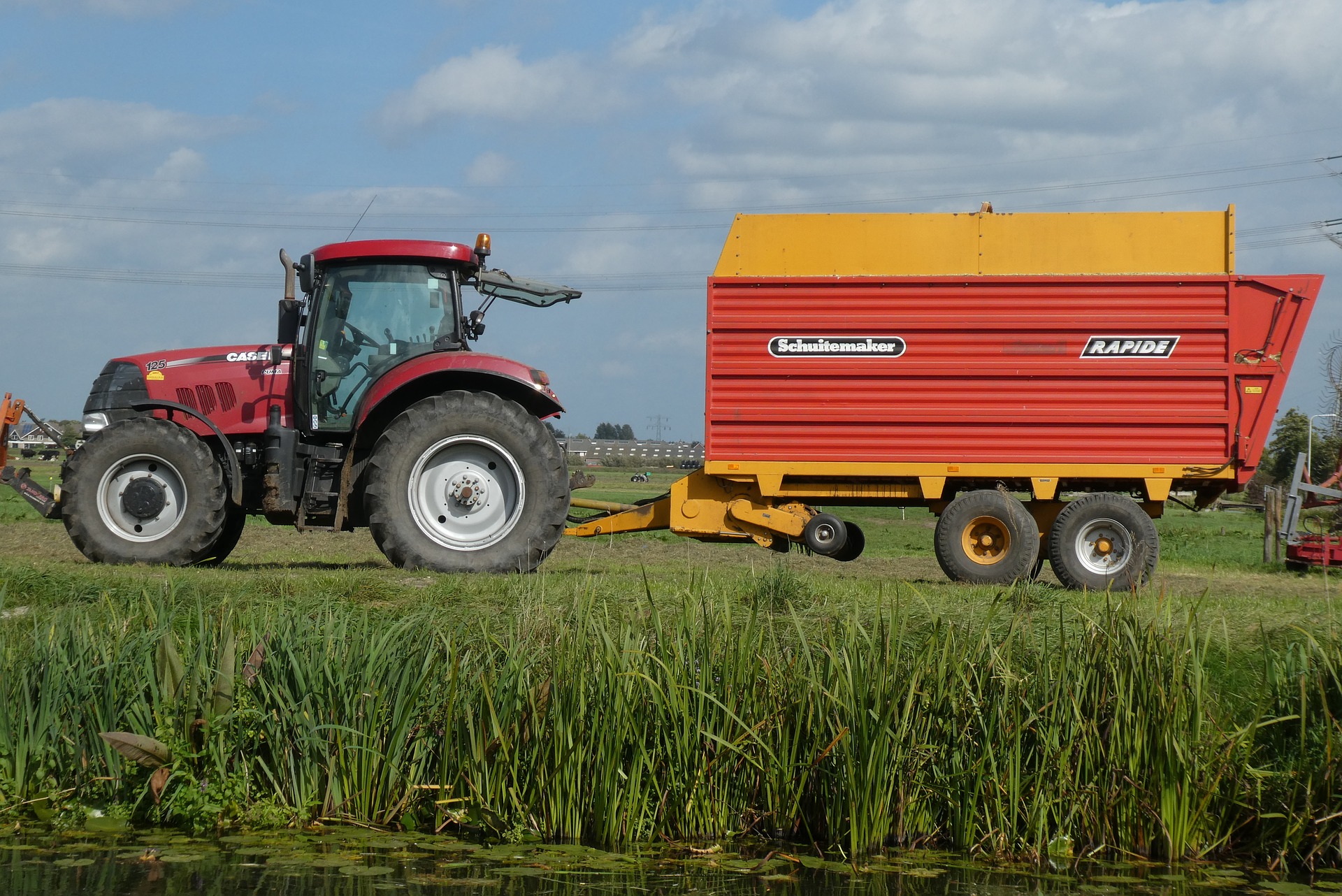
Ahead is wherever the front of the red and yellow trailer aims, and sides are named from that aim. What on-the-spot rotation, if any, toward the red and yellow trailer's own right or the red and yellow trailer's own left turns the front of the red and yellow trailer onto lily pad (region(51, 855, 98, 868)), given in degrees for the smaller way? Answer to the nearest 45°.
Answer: approximately 45° to the red and yellow trailer's own left

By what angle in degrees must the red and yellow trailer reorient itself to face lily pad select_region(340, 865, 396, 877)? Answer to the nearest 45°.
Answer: approximately 90° to its left

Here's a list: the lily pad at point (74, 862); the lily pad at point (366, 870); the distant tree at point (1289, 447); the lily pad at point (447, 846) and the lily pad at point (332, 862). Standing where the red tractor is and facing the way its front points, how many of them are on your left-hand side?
4

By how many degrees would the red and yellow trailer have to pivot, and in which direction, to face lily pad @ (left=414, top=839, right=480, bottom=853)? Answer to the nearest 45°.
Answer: approximately 90° to its left

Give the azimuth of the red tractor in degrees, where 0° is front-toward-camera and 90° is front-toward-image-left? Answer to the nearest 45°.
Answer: approximately 90°

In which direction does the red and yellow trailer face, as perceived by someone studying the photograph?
facing to the left of the viewer

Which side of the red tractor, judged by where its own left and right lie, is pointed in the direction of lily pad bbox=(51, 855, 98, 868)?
left

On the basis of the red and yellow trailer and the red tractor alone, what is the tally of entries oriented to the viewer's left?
2

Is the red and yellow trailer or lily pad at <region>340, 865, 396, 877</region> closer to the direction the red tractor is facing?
the lily pad

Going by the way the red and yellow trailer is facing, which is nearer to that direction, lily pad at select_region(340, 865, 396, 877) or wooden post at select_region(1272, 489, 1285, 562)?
the lily pad

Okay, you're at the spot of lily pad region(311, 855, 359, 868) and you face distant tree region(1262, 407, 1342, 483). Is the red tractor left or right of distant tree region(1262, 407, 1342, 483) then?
left

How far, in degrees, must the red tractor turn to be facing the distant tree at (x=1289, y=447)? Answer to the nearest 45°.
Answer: approximately 135° to its right

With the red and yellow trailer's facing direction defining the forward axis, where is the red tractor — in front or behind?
in front
